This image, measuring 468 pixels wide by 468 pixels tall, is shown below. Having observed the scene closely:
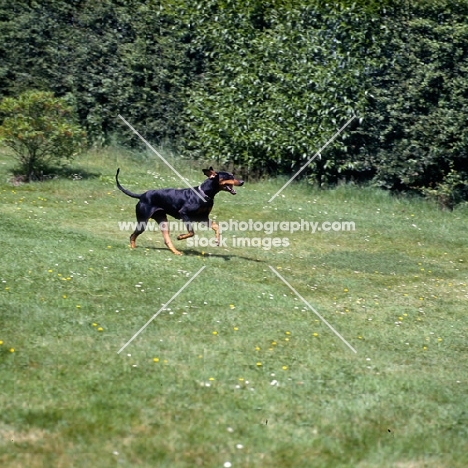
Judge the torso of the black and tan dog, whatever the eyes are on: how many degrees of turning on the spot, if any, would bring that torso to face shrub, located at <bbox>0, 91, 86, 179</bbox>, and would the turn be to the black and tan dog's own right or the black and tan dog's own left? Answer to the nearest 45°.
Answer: approximately 135° to the black and tan dog's own left

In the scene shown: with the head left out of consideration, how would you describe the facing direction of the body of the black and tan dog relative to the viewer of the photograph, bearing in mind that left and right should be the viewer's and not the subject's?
facing to the right of the viewer
